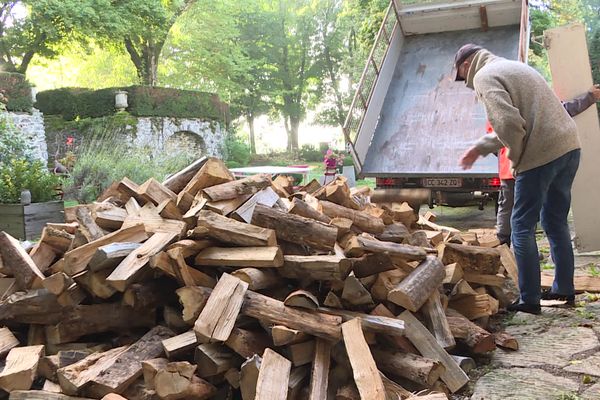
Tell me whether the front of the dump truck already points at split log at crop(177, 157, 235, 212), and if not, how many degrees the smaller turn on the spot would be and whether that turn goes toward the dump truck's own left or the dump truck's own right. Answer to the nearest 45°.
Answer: approximately 180°

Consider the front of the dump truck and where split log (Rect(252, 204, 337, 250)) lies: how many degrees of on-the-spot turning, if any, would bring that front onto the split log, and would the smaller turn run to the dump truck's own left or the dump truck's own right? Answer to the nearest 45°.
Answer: approximately 180°

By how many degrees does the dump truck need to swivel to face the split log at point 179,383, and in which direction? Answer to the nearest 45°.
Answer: approximately 180°

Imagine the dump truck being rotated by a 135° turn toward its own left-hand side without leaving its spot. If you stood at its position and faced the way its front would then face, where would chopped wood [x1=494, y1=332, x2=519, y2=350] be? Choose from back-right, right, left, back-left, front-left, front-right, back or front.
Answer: front-left

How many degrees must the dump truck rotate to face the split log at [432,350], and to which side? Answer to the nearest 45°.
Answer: approximately 180°

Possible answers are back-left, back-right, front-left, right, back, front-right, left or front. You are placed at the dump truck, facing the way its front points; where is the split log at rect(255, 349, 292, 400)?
back

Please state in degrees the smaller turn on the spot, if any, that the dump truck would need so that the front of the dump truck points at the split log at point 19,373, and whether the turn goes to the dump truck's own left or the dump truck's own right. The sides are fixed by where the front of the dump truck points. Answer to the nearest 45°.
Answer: approximately 180°

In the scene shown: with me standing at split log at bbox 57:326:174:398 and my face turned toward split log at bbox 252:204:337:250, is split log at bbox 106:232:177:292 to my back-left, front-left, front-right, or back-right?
front-left

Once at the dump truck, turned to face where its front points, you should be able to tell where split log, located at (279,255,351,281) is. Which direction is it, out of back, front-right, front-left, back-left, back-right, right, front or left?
back

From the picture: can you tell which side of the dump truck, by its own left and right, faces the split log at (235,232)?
back

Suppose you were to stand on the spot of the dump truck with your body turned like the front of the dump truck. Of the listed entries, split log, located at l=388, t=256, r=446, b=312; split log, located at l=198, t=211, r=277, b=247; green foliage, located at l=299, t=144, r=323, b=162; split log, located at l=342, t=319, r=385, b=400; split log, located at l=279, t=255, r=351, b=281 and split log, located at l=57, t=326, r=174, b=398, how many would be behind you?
5

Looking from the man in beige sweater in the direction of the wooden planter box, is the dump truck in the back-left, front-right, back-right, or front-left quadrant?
front-right

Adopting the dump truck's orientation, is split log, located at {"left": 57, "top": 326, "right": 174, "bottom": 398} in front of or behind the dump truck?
behind

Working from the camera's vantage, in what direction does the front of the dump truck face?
facing away from the viewer

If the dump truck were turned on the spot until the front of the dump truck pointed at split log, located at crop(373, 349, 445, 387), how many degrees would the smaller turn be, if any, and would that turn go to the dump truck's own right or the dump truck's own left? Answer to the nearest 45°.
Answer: approximately 180°

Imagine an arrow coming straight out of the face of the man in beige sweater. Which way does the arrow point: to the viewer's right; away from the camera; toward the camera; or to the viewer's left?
to the viewer's left

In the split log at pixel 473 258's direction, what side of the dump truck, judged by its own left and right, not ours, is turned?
back

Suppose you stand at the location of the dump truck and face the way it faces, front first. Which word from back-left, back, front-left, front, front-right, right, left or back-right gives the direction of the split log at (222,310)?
back

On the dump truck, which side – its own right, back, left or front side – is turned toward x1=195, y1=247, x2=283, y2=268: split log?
back

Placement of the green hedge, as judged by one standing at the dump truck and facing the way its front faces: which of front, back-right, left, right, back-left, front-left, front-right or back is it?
front-left
